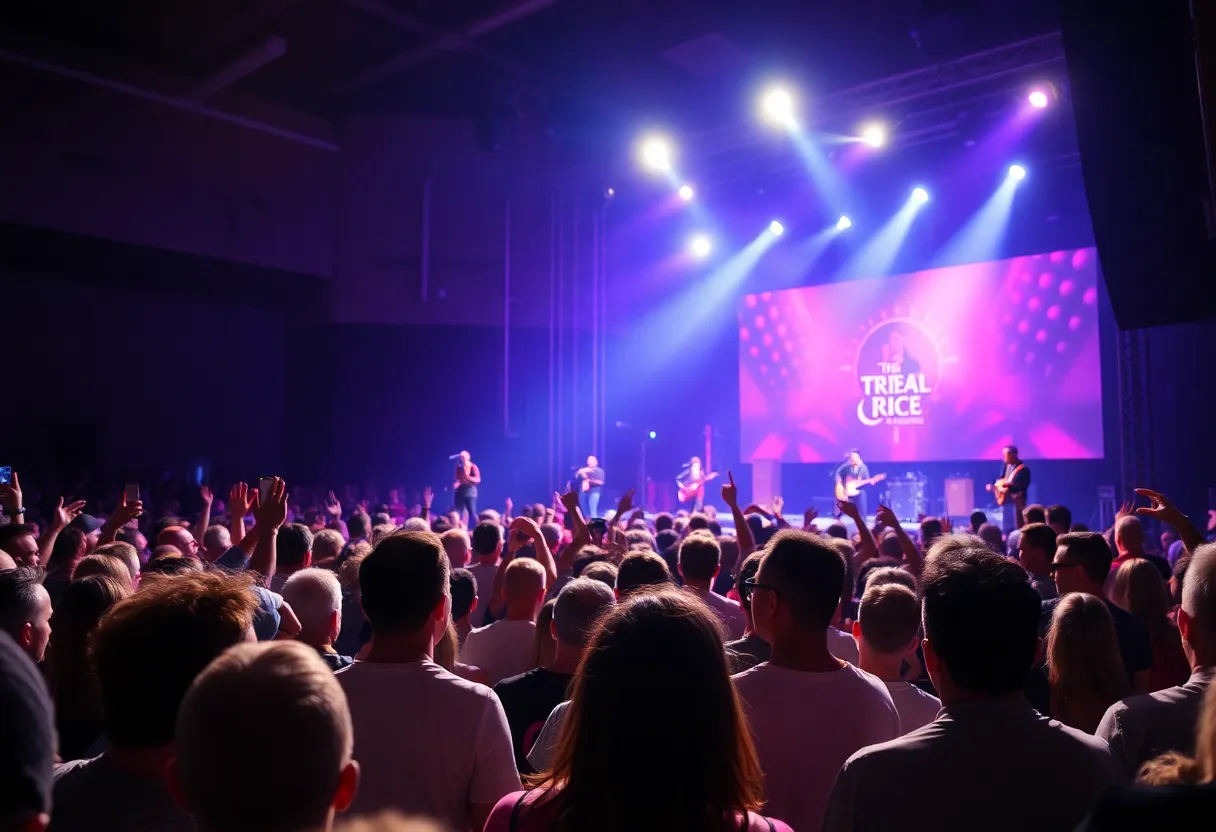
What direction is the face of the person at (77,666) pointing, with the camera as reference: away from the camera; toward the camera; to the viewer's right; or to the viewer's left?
away from the camera

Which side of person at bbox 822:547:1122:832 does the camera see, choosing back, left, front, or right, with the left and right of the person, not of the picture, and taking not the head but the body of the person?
back

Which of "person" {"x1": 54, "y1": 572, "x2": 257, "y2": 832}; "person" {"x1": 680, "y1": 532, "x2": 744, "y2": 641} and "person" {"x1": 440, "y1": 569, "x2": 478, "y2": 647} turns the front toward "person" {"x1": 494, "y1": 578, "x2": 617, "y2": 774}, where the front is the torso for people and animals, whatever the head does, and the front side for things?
"person" {"x1": 54, "y1": 572, "x2": 257, "y2": 832}

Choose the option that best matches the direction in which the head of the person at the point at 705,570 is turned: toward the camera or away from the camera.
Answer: away from the camera

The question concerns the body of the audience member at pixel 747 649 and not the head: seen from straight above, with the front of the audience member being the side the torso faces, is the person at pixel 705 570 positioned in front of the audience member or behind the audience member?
in front

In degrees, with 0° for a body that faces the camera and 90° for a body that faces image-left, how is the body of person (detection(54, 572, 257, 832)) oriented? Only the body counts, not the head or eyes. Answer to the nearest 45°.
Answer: approximately 225°

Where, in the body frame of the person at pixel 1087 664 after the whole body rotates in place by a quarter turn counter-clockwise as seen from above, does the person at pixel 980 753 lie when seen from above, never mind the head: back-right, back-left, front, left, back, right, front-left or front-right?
left

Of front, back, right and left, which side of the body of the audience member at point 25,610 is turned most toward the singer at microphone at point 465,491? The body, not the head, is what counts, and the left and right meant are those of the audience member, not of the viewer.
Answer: front

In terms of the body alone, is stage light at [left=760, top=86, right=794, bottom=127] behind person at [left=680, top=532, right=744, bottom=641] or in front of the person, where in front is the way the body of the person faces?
in front

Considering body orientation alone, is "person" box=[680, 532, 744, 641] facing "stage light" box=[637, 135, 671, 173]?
yes

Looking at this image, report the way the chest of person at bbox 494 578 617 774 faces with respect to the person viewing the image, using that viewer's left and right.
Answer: facing away from the viewer

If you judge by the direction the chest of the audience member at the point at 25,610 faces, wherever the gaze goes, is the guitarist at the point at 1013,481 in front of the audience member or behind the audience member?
in front

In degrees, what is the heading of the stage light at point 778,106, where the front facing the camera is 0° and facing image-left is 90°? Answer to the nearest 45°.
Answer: approximately 0°

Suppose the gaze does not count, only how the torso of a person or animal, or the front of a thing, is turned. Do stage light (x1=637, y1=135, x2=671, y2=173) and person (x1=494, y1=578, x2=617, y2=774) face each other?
yes

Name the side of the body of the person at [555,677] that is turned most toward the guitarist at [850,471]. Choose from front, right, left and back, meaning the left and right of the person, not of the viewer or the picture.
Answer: front

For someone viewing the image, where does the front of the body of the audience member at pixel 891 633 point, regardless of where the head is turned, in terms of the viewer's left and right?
facing away from the viewer

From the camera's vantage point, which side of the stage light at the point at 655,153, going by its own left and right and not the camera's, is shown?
front

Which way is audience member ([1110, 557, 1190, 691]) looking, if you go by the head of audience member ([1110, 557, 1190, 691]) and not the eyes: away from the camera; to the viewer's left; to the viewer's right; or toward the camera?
away from the camera

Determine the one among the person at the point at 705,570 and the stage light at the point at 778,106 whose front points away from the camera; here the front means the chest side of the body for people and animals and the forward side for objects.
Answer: the person

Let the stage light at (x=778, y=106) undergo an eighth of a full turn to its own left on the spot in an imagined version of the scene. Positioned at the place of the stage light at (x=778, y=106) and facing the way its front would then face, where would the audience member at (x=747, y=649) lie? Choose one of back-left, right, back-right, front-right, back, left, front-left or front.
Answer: front-right

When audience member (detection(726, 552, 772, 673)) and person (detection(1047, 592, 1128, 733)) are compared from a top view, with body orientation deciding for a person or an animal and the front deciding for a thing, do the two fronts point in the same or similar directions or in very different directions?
same or similar directions
